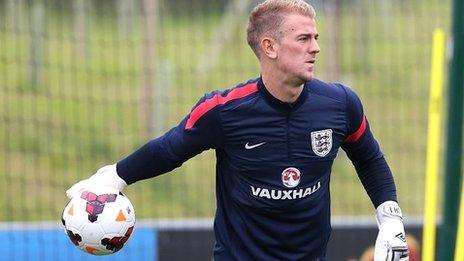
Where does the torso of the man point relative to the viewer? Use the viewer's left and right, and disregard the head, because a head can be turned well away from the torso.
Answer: facing the viewer and to the right of the viewer

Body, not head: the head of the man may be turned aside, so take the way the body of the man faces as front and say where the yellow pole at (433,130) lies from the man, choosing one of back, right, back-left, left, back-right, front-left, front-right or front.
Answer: left
